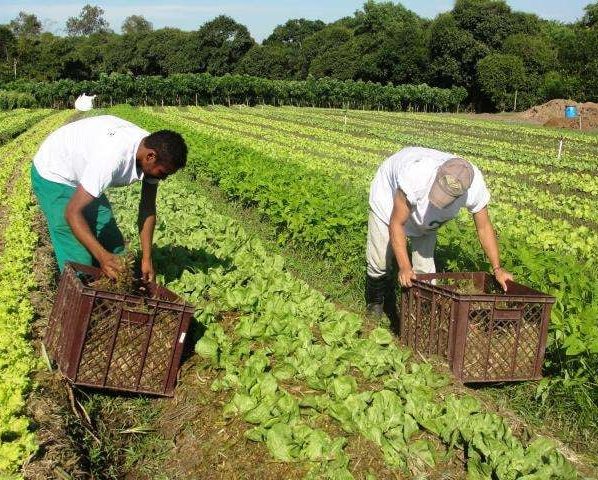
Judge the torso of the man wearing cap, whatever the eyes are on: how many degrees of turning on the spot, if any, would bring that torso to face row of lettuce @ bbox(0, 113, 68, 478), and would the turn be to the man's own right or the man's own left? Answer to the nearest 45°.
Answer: approximately 135° to the man's own right

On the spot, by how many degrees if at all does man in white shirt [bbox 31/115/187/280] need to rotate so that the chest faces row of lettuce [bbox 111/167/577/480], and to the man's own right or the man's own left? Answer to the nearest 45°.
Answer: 0° — they already face it

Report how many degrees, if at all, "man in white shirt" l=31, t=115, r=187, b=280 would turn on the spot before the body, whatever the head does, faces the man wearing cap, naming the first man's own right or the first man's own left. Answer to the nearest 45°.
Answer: approximately 45° to the first man's own left

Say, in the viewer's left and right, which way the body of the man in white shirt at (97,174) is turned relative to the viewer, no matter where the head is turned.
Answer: facing the viewer and to the right of the viewer

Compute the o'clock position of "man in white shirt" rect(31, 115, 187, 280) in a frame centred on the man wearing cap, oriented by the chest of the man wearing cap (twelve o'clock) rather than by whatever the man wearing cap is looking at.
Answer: The man in white shirt is roughly at 4 o'clock from the man wearing cap.

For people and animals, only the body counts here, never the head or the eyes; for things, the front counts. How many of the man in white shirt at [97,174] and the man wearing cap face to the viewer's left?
0
